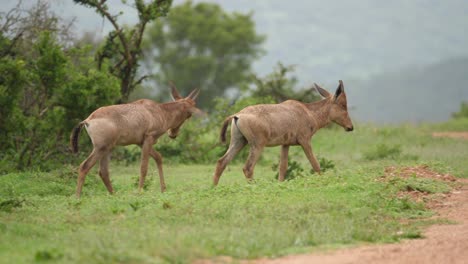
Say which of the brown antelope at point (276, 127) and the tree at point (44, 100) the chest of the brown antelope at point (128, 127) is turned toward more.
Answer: the brown antelope

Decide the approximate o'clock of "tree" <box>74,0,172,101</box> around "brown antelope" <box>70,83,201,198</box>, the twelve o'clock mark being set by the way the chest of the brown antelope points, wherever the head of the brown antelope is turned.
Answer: The tree is roughly at 9 o'clock from the brown antelope.

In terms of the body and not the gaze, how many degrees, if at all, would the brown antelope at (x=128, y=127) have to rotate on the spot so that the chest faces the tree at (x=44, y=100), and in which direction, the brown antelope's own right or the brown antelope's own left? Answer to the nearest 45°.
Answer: approximately 135° to the brown antelope's own left

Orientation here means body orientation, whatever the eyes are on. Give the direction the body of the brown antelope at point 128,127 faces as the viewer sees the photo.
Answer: to the viewer's right

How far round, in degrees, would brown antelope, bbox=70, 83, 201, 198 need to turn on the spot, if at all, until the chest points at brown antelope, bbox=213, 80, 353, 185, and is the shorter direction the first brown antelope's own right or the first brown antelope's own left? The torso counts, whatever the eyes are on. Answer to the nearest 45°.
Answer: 0° — it already faces it

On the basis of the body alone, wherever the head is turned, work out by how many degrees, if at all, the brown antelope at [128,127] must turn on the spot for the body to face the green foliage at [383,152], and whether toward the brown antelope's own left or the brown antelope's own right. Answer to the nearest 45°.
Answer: approximately 45° to the brown antelope's own left
